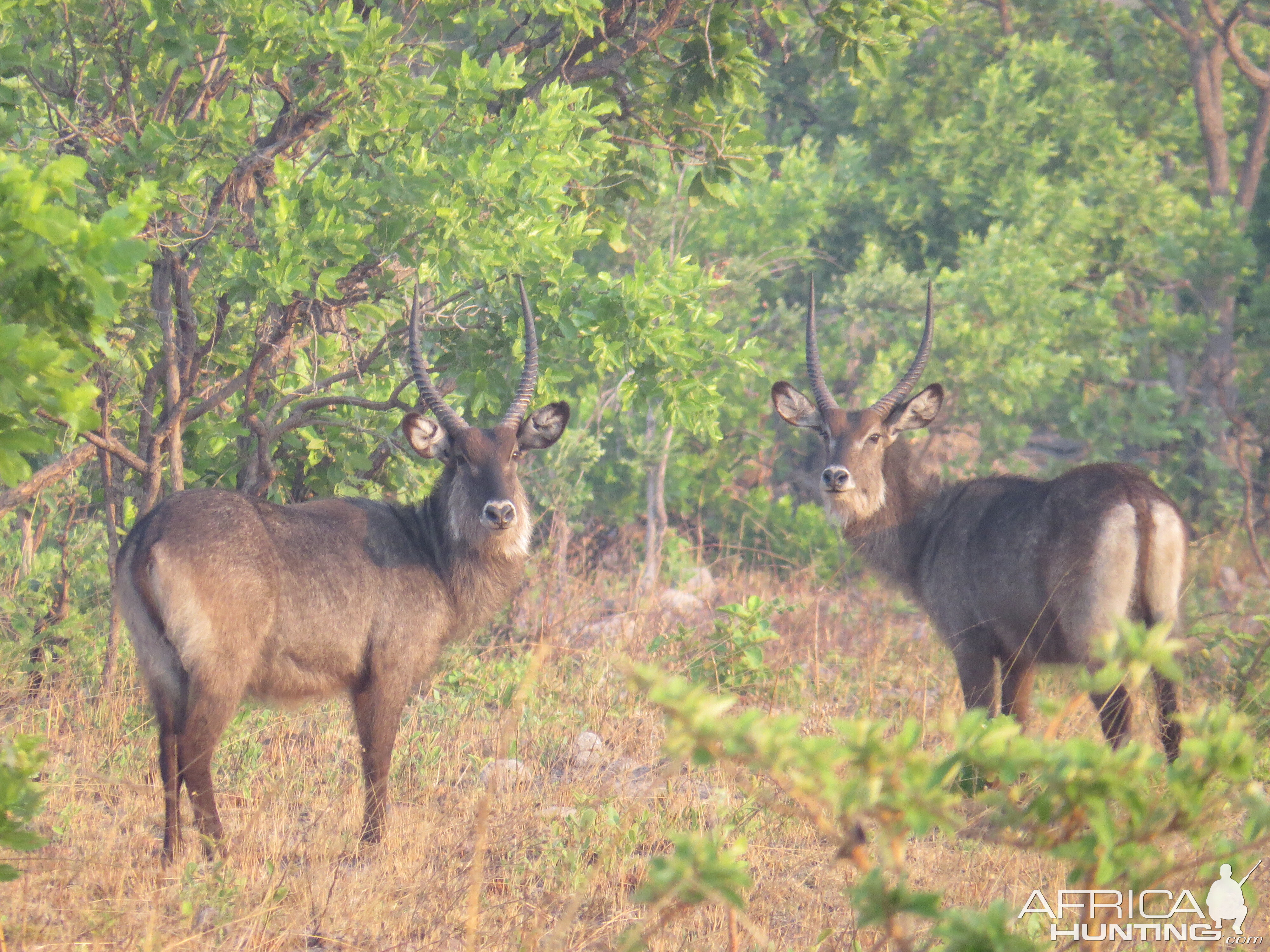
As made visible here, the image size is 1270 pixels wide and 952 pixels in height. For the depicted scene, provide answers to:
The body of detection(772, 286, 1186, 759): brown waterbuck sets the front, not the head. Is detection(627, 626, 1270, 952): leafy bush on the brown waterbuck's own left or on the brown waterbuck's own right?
on the brown waterbuck's own left

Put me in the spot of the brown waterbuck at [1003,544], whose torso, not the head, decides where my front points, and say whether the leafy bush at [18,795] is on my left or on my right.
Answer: on my left

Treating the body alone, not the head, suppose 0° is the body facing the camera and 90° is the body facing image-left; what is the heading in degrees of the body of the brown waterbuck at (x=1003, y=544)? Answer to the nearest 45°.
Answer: approximately 135°

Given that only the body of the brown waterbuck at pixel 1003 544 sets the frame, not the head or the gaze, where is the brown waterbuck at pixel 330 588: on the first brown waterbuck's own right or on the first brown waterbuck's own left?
on the first brown waterbuck's own left

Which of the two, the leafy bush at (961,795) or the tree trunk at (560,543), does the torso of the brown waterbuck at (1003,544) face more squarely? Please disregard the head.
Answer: the tree trunk

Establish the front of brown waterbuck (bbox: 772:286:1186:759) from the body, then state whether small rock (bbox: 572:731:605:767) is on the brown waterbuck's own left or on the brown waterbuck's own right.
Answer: on the brown waterbuck's own left

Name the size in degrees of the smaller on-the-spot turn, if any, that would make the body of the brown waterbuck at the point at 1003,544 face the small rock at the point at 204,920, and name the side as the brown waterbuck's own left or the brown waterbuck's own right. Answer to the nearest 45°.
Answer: approximately 90° to the brown waterbuck's own left

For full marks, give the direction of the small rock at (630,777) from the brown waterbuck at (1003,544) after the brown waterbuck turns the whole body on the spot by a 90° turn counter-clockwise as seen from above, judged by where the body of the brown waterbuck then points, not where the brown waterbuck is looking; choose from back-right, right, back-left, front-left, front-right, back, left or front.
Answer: front

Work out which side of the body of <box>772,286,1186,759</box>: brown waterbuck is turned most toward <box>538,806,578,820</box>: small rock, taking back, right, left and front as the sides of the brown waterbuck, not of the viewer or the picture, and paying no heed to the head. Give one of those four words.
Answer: left

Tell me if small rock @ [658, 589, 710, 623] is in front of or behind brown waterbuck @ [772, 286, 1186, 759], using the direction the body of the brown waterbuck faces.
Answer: in front

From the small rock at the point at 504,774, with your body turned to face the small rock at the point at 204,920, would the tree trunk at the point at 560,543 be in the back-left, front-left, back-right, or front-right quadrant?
back-right

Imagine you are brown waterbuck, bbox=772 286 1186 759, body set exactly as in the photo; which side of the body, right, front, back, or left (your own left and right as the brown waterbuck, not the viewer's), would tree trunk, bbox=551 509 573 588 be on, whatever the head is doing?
front
